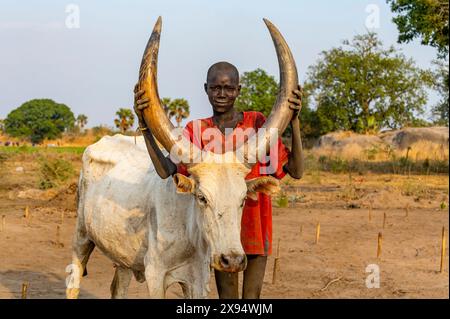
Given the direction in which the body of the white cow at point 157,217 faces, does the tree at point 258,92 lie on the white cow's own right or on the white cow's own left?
on the white cow's own left

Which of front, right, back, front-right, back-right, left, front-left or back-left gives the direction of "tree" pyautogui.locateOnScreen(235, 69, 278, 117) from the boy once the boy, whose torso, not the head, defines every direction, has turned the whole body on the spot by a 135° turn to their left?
front-left

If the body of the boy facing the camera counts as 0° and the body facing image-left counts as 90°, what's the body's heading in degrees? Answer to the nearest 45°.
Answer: approximately 0°

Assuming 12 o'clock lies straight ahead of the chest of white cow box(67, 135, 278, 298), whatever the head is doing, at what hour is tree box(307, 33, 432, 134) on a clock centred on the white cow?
The tree is roughly at 8 o'clock from the white cow.

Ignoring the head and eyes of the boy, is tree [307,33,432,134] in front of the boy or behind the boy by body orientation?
behind
